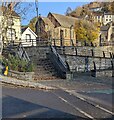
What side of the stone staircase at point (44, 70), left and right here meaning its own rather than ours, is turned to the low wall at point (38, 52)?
back

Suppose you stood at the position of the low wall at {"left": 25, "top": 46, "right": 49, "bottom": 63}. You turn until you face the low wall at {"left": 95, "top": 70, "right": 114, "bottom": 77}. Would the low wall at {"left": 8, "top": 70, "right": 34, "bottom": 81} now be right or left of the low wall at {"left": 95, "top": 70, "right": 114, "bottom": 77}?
right

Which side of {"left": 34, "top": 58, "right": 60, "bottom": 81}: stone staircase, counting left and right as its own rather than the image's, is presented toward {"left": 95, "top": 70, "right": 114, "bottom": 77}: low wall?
left

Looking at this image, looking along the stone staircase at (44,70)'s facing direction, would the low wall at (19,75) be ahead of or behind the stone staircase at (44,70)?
ahead

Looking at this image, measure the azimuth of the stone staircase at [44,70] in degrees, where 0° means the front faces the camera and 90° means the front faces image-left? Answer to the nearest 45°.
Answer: approximately 0°
